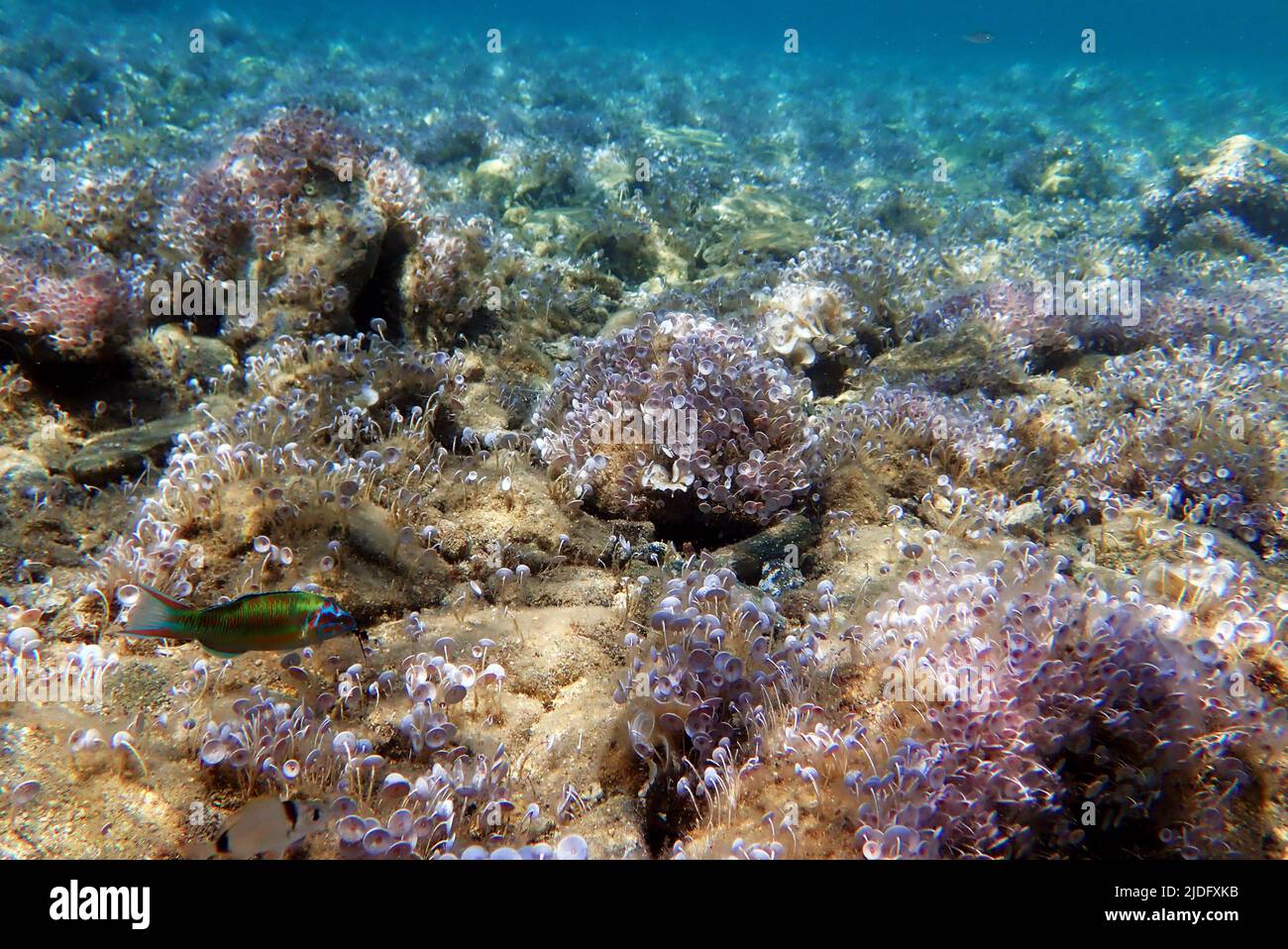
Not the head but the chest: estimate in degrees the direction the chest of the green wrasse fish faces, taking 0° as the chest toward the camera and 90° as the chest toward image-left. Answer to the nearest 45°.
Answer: approximately 270°

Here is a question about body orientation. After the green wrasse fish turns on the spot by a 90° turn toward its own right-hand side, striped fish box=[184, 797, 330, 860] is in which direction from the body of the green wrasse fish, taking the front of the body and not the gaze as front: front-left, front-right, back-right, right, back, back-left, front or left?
front
